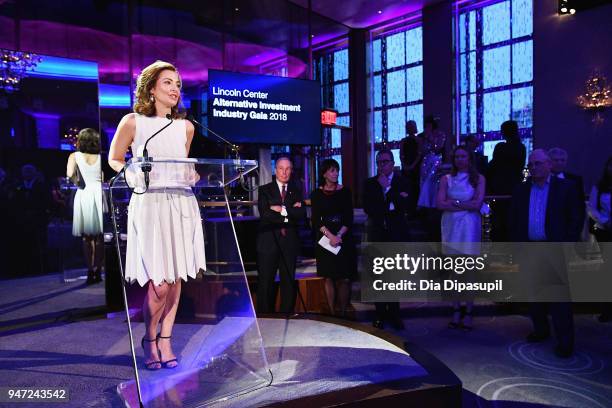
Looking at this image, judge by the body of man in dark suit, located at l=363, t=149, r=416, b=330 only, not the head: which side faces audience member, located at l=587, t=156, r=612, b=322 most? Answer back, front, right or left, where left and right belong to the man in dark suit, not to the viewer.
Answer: left

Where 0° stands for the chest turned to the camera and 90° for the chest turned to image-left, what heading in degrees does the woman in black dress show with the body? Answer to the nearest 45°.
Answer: approximately 0°

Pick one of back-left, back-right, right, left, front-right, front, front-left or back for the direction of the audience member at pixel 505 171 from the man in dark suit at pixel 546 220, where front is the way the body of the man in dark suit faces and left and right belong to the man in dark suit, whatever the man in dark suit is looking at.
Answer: back-right

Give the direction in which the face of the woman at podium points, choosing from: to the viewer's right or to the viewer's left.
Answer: to the viewer's right

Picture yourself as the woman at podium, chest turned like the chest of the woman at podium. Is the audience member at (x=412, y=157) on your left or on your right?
on your left

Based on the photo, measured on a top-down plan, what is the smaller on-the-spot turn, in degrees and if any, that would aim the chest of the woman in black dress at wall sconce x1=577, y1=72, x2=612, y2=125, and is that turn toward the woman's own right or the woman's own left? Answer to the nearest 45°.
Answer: approximately 135° to the woman's own left

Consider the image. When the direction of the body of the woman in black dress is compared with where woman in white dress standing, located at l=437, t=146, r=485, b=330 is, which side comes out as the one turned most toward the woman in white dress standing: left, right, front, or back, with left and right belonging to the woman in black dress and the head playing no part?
left
